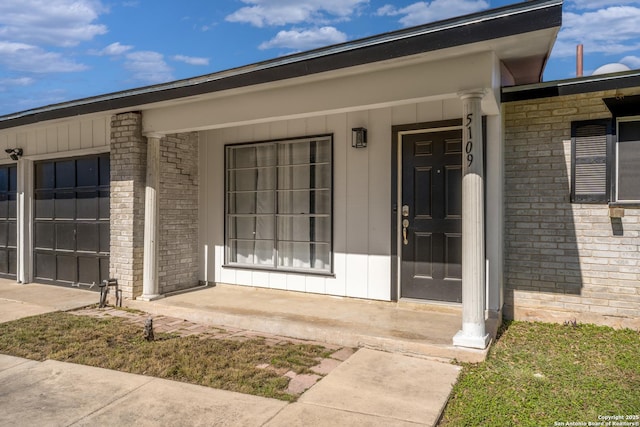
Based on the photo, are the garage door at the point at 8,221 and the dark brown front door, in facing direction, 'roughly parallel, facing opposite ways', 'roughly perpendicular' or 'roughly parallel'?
roughly parallel

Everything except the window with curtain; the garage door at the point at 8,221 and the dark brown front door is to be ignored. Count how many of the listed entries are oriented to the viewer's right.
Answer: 0

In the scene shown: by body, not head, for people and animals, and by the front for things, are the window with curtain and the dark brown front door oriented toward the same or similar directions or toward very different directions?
same or similar directions

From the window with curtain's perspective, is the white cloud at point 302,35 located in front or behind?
behind

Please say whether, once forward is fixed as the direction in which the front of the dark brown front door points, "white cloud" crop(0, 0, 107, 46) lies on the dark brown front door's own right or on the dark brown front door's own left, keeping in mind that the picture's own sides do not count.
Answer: on the dark brown front door's own right

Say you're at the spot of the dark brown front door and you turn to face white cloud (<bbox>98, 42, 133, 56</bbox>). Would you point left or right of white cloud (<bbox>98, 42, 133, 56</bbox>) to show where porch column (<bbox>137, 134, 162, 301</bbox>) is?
left

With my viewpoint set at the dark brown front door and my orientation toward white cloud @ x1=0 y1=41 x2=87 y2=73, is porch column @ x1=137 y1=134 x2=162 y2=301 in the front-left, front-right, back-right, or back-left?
front-left

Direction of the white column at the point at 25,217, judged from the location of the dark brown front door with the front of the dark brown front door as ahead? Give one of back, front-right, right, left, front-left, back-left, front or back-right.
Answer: right

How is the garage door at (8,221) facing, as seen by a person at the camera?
facing the viewer and to the left of the viewer

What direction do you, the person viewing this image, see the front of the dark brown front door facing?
facing the viewer

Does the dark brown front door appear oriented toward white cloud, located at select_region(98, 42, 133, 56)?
no

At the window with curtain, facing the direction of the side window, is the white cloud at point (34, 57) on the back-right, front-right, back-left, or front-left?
back-left

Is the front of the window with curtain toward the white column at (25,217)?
no

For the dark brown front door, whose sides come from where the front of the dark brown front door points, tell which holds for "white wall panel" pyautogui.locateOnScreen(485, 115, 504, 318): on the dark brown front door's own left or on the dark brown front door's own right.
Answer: on the dark brown front door's own left

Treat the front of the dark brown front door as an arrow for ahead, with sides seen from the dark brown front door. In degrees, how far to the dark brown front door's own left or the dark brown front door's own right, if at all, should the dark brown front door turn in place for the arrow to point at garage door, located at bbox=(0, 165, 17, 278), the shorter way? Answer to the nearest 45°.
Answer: approximately 90° to the dark brown front door's own right
